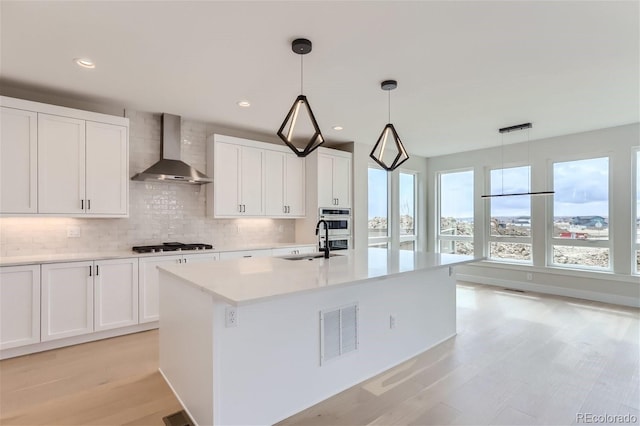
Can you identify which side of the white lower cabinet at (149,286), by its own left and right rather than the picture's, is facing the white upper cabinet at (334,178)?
left

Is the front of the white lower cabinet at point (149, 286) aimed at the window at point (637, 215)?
no

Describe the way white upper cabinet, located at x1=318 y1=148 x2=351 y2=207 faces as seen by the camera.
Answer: facing the viewer and to the right of the viewer

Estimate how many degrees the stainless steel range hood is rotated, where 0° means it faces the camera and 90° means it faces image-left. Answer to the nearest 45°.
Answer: approximately 0°

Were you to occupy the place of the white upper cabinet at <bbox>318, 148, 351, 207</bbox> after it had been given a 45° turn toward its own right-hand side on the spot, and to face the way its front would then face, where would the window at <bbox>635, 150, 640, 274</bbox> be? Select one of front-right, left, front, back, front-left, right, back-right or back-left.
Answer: left

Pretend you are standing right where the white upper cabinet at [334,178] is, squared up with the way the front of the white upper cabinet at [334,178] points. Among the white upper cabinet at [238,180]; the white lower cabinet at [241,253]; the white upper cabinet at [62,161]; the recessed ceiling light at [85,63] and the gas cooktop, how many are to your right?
5

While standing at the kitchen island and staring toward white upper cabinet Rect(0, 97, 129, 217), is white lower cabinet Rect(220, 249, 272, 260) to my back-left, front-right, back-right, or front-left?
front-right

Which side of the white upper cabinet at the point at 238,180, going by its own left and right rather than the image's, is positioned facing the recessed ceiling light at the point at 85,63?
right

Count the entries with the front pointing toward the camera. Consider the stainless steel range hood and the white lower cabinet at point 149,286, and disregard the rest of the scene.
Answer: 2

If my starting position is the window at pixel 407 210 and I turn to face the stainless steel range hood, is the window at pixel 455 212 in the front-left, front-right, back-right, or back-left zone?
back-left

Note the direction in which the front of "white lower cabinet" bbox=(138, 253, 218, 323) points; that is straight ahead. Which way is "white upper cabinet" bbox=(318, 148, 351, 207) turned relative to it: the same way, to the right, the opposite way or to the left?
the same way

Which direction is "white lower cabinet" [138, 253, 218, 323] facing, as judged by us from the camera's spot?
facing the viewer

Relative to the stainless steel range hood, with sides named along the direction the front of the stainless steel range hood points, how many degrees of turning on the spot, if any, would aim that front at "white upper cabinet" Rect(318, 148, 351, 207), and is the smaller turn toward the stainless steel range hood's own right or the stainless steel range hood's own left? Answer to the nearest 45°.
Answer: approximately 90° to the stainless steel range hood's own left

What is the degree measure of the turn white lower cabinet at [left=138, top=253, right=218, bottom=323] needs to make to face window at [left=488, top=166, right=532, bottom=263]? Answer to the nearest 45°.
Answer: approximately 90° to its left

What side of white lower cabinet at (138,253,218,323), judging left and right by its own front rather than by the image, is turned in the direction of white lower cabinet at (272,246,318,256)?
left

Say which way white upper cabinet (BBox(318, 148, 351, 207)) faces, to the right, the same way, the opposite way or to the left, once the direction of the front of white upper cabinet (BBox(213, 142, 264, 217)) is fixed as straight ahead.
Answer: the same way

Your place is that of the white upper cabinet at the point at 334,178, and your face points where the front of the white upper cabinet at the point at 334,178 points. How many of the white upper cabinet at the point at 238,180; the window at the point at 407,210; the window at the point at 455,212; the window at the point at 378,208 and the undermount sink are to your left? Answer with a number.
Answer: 3
